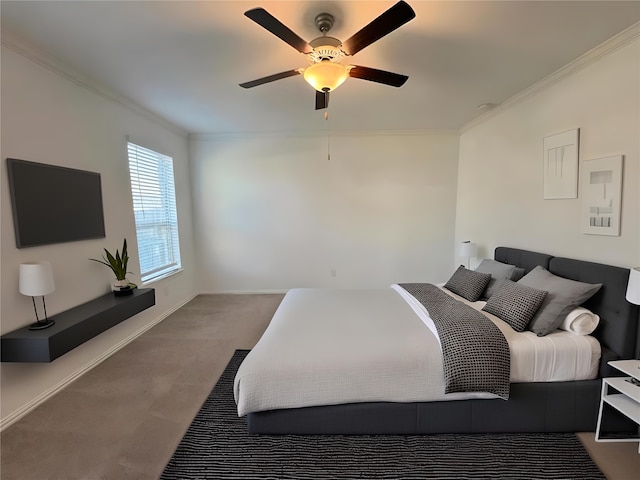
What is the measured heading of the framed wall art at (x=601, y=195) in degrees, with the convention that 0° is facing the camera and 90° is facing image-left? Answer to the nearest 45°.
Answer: approximately 45°

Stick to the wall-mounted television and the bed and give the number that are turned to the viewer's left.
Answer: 1

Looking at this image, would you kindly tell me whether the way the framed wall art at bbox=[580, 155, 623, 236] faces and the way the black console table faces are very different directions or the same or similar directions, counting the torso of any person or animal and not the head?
very different directions

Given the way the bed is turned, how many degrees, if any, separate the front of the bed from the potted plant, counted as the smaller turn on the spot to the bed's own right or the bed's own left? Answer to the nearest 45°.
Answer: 0° — it already faces it

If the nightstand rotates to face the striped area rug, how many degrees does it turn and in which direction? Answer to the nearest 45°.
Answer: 0° — it already faces it

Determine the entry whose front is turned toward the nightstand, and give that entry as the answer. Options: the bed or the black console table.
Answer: the black console table

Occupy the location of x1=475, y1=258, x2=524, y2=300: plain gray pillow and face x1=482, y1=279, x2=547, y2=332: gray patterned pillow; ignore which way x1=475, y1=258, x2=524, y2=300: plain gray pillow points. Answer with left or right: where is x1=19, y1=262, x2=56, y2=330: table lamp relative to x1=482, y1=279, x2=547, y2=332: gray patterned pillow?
right

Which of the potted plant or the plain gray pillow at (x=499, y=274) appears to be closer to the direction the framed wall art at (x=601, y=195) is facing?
the potted plant

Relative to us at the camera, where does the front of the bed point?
facing to the left of the viewer

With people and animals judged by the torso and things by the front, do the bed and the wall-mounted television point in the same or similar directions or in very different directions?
very different directions

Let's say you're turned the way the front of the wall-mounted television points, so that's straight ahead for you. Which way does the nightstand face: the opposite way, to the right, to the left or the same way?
the opposite way
